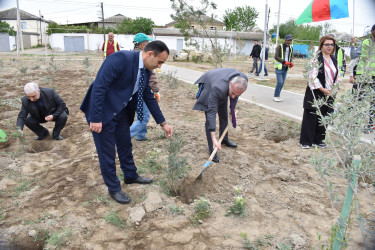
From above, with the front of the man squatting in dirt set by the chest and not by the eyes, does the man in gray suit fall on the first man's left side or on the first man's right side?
on the first man's left side

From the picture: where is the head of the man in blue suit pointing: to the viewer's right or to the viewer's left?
to the viewer's right

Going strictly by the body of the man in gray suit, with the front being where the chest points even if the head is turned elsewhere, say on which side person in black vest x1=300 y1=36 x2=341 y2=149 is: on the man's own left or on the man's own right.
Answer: on the man's own left

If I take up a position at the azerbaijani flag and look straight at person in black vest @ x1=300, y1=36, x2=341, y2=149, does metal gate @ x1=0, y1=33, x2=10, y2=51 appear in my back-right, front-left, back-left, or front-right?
back-right

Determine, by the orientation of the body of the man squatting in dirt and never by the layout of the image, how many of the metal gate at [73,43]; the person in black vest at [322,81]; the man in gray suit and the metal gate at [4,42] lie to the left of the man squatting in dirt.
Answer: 2

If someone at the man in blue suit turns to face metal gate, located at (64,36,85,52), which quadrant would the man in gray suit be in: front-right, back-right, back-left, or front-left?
front-right

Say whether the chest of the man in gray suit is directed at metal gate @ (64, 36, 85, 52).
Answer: no

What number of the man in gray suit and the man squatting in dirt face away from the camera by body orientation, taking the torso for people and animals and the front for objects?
0
